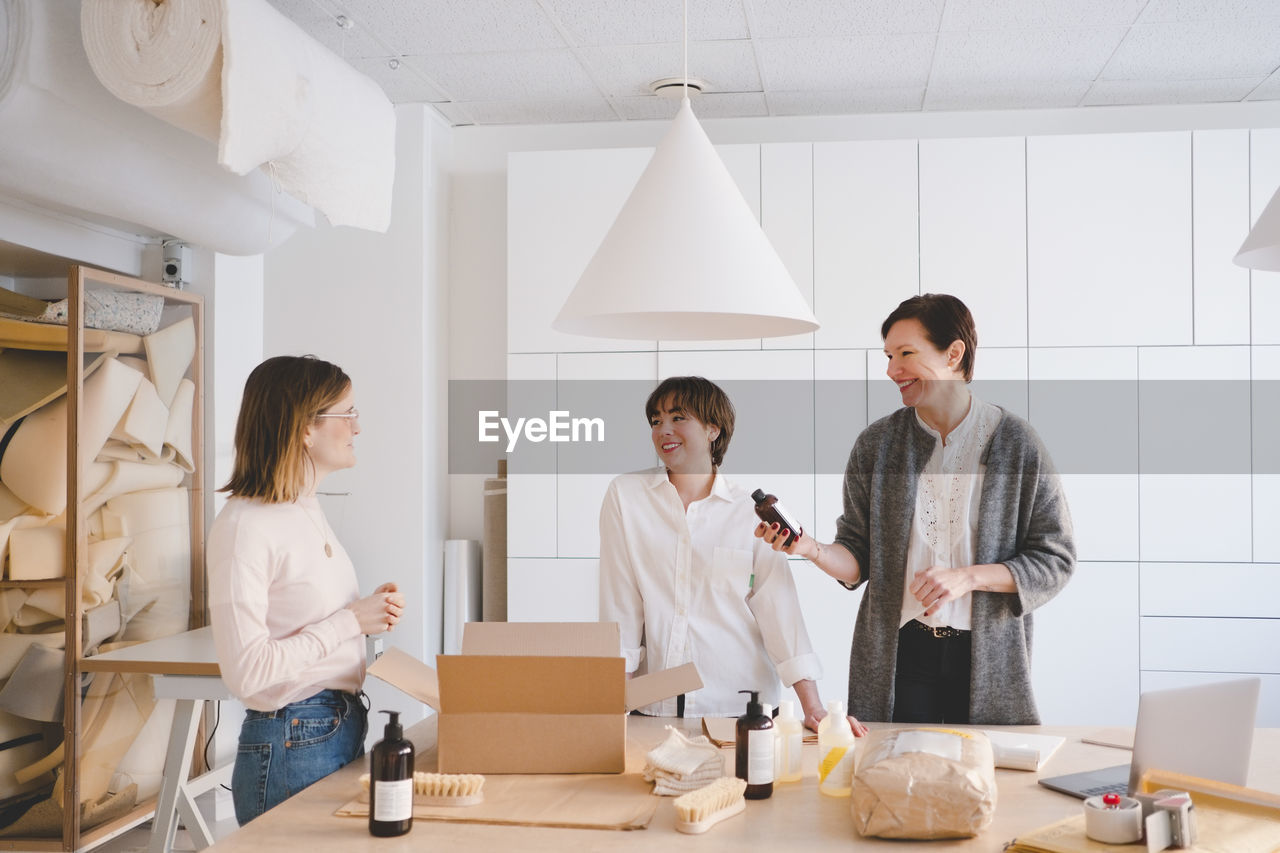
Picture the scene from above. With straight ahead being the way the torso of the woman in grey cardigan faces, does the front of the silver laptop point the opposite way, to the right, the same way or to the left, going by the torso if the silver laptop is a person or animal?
to the right

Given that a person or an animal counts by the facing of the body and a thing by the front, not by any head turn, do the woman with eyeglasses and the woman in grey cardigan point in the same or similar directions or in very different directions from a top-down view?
very different directions

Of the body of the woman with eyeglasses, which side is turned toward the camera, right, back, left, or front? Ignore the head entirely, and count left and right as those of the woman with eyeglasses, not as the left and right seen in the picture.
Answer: right

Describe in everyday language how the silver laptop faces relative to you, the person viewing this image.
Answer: facing away from the viewer and to the left of the viewer

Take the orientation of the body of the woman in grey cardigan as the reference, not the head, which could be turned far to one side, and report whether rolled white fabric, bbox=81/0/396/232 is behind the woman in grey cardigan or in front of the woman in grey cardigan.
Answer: in front

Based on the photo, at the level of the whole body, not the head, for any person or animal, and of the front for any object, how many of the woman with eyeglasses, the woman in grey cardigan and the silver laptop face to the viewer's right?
1

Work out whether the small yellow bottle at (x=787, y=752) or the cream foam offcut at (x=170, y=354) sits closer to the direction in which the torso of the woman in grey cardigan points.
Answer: the small yellow bottle

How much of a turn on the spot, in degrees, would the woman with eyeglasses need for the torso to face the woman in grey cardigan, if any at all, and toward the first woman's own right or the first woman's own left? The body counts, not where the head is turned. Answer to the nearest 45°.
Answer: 0° — they already face them

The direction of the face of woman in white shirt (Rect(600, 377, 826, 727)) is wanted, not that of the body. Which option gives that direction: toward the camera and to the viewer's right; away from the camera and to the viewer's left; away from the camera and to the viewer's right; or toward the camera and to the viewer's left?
toward the camera and to the viewer's left

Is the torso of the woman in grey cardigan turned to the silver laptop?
no

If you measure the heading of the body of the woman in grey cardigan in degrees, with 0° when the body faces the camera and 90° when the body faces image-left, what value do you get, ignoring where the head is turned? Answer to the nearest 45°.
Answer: approximately 45°

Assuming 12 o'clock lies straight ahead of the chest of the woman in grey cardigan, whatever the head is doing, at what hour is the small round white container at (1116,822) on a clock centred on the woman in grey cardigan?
The small round white container is roughly at 10 o'clock from the woman in grey cardigan.
